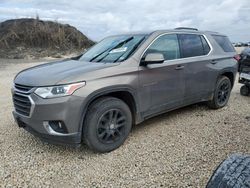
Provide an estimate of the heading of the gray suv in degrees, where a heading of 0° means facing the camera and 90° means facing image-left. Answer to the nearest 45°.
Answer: approximately 45°

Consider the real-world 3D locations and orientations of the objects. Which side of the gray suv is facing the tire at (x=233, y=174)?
left
